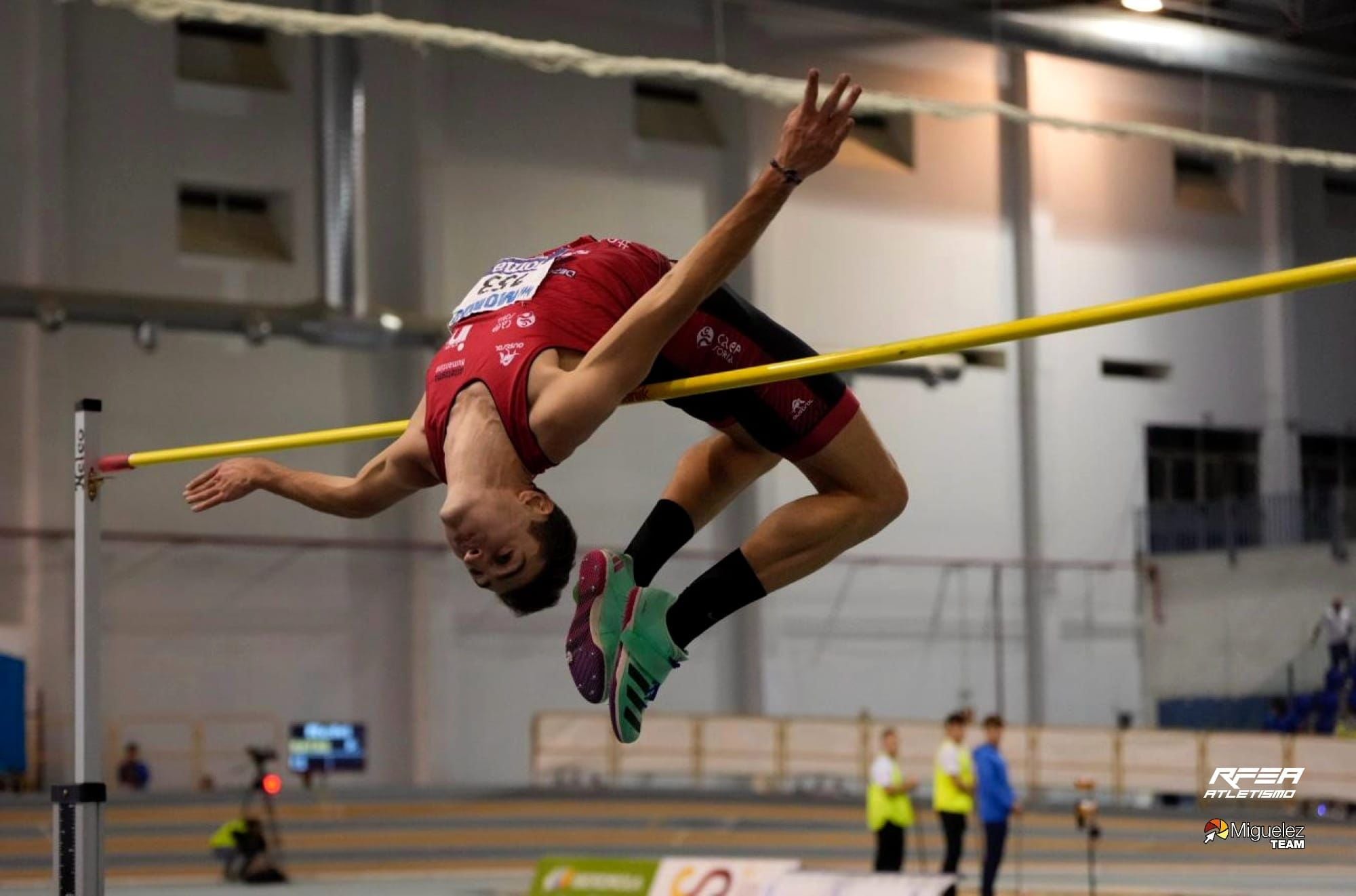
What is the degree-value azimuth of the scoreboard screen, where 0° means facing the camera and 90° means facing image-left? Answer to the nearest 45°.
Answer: approximately 0°

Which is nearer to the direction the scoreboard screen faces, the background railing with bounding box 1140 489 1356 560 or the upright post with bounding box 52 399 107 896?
the upright post

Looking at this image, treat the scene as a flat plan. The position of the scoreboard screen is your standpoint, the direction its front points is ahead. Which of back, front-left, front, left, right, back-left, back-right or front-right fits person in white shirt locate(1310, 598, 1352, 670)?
left

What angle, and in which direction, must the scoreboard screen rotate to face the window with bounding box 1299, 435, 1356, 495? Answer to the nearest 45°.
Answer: approximately 90° to its left

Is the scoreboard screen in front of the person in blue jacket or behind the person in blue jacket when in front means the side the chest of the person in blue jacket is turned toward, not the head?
behind

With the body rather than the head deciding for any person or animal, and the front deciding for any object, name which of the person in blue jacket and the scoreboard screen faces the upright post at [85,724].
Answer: the scoreboard screen
